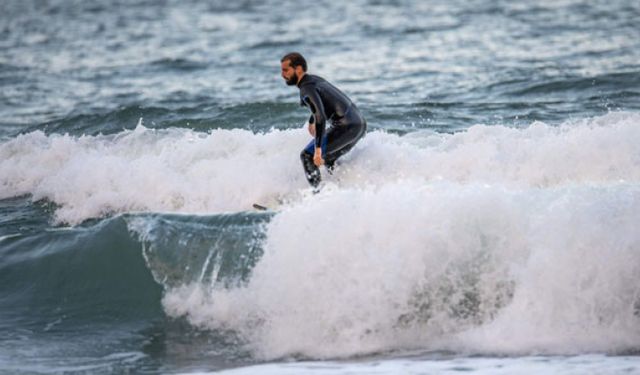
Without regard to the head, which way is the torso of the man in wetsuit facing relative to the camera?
to the viewer's left
